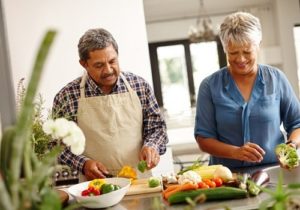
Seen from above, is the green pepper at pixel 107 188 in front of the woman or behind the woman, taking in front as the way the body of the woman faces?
in front

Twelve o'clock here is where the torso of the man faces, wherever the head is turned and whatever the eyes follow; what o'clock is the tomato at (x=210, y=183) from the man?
The tomato is roughly at 11 o'clock from the man.

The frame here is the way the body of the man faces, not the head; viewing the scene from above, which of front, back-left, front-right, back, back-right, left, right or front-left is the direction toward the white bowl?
front

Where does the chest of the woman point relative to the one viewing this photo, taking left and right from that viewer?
facing the viewer

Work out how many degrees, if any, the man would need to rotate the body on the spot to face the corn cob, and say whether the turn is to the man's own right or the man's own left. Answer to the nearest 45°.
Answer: approximately 45° to the man's own left

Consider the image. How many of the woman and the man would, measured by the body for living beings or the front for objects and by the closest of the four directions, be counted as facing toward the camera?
2

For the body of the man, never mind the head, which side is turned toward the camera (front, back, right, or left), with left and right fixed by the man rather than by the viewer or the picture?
front

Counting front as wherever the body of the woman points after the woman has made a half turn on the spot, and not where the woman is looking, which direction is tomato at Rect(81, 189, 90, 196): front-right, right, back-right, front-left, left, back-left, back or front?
back-left
